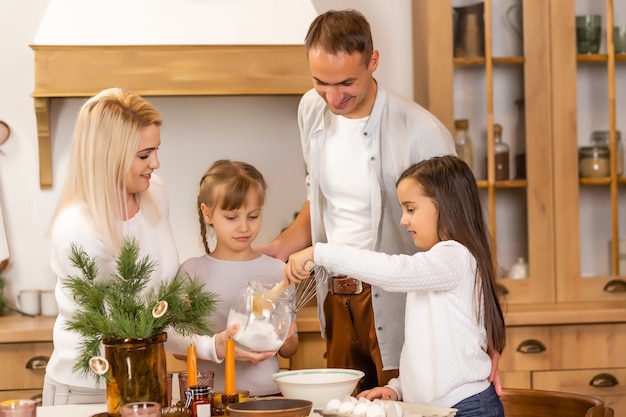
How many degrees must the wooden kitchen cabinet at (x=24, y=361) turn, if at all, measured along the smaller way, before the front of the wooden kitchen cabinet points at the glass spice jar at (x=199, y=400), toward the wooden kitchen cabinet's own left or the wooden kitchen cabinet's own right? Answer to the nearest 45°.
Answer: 0° — it already faces it

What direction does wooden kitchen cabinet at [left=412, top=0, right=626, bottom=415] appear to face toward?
toward the camera

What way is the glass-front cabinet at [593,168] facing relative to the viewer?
toward the camera

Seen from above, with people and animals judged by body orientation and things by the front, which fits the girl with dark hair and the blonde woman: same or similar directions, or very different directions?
very different directions

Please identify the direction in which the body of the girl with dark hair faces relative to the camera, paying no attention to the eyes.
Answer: to the viewer's left

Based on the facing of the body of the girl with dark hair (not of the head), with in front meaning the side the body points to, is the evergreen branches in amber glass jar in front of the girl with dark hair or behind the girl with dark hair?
in front

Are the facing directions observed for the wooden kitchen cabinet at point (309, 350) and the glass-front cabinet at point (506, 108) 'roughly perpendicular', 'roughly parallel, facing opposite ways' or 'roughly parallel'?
roughly parallel

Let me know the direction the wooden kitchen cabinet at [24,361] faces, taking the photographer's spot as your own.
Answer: facing the viewer

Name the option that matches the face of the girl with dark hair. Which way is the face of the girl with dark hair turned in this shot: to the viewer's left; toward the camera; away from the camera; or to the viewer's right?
to the viewer's left

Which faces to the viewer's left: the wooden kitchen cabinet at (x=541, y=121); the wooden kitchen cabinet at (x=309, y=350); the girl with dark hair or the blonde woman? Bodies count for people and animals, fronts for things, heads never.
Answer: the girl with dark hair

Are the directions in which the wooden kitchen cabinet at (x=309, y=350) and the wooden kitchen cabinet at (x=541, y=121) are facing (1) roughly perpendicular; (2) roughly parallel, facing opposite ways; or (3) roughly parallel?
roughly parallel

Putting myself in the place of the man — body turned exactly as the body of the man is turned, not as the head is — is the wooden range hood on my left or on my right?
on my right

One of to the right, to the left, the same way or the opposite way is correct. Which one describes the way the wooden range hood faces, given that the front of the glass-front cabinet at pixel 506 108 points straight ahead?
the same way

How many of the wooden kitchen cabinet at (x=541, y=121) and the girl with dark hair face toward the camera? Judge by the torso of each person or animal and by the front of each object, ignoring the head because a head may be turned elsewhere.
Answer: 1

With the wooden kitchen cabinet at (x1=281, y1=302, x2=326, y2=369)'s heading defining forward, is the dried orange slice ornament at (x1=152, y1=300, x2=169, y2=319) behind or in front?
in front

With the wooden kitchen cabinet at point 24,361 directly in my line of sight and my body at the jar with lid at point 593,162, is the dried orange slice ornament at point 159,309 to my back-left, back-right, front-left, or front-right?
front-left

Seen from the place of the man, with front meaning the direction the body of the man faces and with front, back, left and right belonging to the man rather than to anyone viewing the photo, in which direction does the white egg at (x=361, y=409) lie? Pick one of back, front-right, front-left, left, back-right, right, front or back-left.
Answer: front-left
